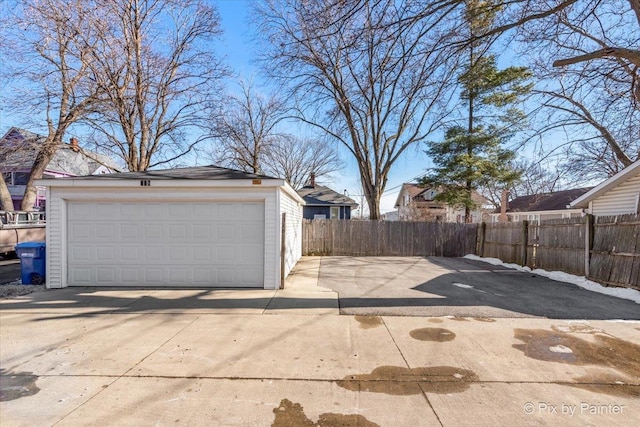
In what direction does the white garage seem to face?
toward the camera

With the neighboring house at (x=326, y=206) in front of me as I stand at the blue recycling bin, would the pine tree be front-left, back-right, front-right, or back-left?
front-right

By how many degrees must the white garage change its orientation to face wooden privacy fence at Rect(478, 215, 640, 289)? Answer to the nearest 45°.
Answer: approximately 90° to its left

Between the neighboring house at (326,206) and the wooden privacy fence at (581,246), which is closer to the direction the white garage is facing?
the wooden privacy fence

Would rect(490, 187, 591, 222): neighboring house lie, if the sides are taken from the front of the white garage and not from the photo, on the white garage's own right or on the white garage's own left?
on the white garage's own left

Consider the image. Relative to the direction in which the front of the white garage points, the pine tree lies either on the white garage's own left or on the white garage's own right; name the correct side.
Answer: on the white garage's own left

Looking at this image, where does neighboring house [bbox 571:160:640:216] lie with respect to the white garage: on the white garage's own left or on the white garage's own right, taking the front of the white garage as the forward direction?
on the white garage's own left
